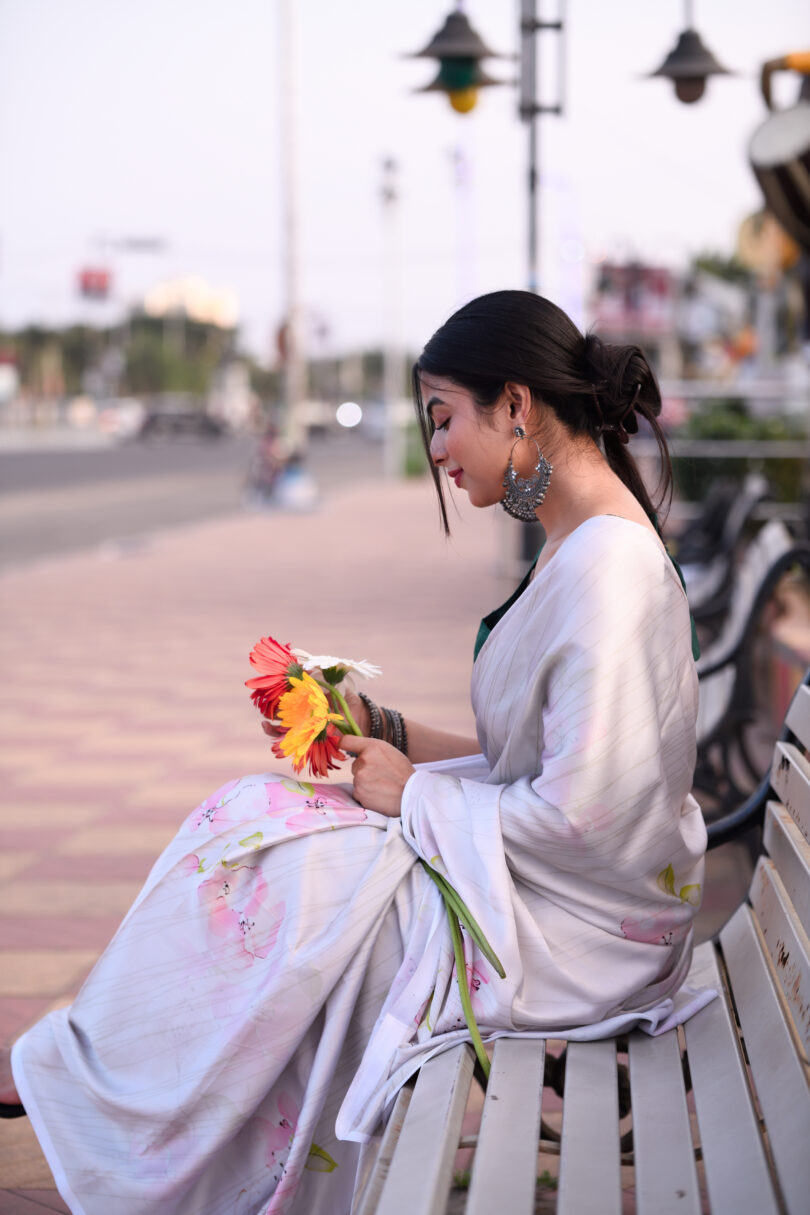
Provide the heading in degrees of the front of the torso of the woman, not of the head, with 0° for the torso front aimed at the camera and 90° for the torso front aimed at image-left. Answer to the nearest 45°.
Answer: approximately 90°

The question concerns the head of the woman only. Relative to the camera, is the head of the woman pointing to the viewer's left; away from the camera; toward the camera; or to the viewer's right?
to the viewer's left
